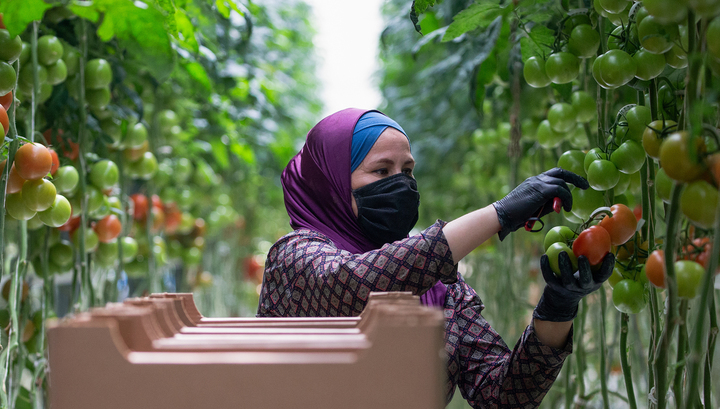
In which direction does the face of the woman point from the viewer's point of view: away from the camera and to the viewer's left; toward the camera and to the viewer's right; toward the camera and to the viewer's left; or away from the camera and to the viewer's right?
toward the camera and to the viewer's right

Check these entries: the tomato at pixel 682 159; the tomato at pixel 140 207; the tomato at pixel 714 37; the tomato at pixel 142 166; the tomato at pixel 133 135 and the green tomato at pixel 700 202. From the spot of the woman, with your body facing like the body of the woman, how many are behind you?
3

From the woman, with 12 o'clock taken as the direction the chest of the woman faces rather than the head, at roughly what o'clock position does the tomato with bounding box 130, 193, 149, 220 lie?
The tomato is roughly at 6 o'clock from the woman.

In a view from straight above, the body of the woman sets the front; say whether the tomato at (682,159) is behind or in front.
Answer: in front

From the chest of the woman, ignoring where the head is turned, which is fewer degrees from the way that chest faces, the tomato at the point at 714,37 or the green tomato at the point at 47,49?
the tomato

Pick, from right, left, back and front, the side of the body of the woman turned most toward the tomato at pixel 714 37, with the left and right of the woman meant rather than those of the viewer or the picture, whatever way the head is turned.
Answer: front

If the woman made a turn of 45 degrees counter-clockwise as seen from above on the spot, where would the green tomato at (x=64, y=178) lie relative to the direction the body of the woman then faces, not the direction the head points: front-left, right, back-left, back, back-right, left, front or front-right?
back

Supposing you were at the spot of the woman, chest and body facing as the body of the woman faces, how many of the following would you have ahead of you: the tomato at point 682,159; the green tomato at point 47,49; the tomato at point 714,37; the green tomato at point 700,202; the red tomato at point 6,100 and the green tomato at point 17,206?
3

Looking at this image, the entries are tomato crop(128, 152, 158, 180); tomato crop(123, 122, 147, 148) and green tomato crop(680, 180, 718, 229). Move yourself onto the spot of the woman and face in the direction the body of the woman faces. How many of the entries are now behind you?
2
